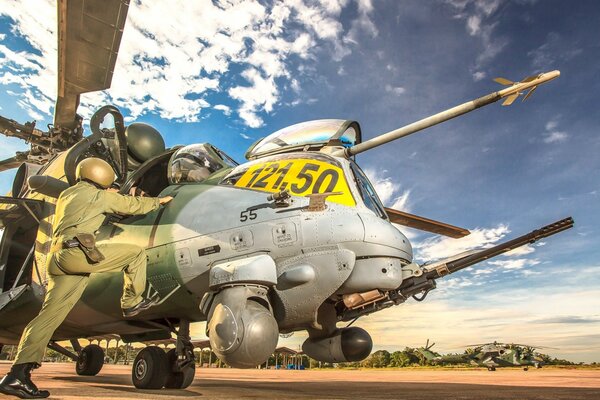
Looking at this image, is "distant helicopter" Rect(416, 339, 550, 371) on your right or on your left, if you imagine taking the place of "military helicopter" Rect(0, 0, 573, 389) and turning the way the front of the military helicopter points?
on your left

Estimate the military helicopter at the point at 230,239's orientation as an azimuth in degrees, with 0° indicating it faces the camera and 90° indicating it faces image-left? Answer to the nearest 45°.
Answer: approximately 315°
